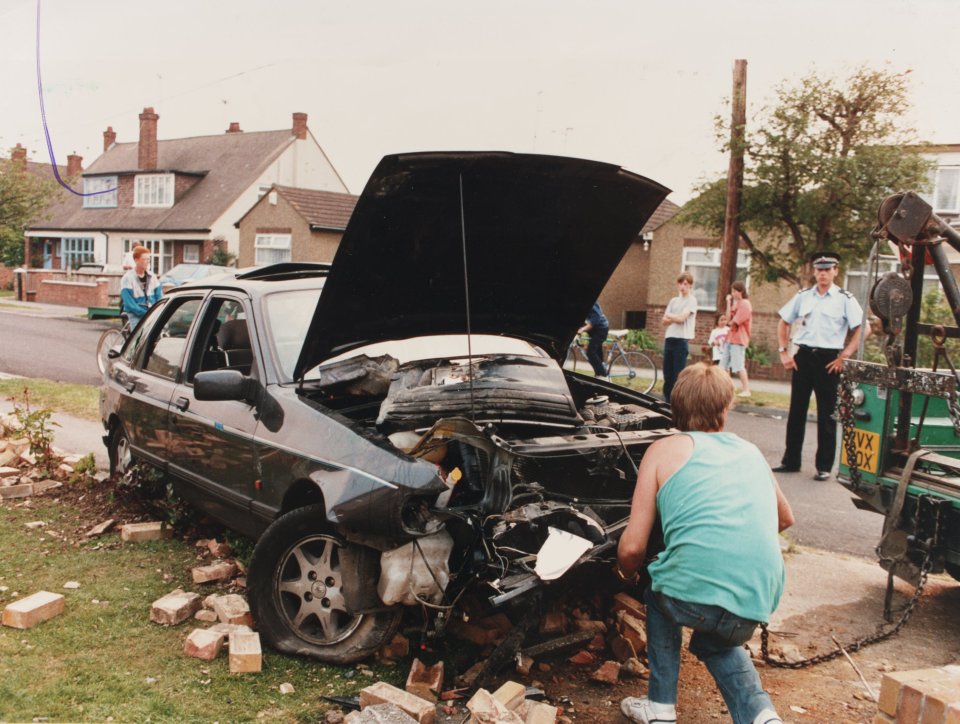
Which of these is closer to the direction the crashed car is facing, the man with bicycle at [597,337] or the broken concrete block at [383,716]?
the broken concrete block

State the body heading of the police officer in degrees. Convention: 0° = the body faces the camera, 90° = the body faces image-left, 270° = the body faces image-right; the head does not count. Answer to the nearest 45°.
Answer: approximately 0°

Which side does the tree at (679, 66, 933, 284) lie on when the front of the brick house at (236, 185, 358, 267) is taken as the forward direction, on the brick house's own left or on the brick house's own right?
on the brick house's own left

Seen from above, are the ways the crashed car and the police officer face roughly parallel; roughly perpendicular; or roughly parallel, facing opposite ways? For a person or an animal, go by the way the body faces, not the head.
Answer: roughly perpendicular

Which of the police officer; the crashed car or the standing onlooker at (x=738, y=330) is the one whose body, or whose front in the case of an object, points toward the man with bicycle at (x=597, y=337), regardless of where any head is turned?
the standing onlooker

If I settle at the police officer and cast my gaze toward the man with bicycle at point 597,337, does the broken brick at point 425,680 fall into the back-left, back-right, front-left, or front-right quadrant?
back-left

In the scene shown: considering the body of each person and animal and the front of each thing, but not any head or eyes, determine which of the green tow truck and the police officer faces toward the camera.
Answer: the police officer

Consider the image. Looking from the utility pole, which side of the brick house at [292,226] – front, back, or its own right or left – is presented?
left

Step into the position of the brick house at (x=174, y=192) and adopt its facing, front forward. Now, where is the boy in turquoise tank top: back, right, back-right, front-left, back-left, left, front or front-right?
front-left

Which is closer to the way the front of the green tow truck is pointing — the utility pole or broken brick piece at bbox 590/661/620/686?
the utility pole

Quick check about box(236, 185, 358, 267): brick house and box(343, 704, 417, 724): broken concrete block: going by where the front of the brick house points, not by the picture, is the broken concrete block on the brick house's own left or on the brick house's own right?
on the brick house's own left

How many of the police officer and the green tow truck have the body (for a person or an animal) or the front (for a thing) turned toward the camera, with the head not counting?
1

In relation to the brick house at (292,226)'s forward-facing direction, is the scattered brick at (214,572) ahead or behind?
ahead

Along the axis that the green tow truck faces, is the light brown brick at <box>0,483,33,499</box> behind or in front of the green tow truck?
behind

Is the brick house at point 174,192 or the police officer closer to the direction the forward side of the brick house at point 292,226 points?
the police officer
